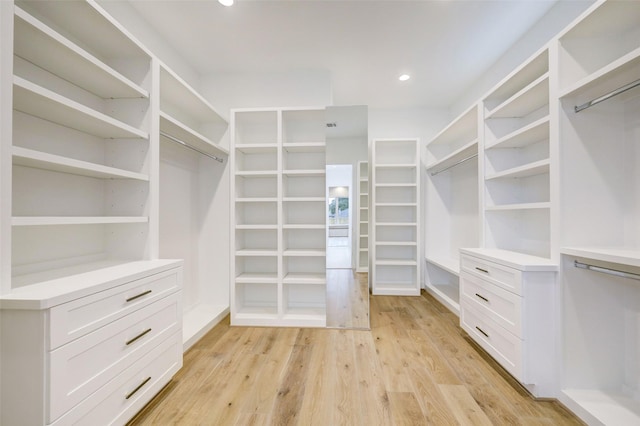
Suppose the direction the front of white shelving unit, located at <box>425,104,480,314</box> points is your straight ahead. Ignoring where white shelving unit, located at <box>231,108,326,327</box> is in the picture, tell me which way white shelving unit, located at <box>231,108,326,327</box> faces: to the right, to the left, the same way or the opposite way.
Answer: to the left

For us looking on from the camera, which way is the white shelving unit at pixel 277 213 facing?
facing the viewer

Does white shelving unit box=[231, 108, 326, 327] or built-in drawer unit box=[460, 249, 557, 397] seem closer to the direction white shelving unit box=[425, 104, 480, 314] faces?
the white shelving unit

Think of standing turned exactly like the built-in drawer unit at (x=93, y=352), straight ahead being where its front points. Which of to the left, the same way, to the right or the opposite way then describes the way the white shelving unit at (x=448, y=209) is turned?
the opposite way

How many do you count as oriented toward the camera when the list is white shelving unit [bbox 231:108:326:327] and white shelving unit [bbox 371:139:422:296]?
2

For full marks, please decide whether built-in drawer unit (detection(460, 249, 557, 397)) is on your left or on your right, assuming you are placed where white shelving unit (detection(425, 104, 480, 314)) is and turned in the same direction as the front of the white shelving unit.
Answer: on your left

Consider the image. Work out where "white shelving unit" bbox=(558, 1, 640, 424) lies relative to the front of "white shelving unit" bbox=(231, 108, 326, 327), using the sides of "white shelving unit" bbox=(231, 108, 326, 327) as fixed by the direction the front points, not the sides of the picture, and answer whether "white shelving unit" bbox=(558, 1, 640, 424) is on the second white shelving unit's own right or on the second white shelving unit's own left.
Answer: on the second white shelving unit's own left

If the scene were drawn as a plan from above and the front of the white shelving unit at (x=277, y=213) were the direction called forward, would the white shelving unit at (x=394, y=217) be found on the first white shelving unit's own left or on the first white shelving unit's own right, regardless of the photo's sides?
on the first white shelving unit's own left

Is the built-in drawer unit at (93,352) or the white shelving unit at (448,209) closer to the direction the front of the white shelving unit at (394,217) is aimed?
the built-in drawer unit

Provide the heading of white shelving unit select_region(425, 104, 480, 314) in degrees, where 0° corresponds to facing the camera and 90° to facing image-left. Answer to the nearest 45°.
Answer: approximately 45°

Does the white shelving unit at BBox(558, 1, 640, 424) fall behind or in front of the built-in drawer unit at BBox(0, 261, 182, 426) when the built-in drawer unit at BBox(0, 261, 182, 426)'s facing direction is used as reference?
in front

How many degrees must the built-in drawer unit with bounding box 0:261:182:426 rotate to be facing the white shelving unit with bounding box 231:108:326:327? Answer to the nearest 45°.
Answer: approximately 90° to its left

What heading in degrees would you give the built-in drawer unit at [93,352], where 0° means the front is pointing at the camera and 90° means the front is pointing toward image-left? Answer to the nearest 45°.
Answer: approximately 315°

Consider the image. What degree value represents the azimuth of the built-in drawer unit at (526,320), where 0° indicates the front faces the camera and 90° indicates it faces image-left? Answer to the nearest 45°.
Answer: approximately 45°

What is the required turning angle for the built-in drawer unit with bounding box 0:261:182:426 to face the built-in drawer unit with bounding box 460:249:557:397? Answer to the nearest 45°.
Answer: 0° — it already faces it

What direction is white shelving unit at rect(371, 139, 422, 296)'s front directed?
toward the camera

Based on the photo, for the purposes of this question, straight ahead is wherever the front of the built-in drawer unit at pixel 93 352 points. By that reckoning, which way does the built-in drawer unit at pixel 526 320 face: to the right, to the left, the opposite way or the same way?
the opposite way
